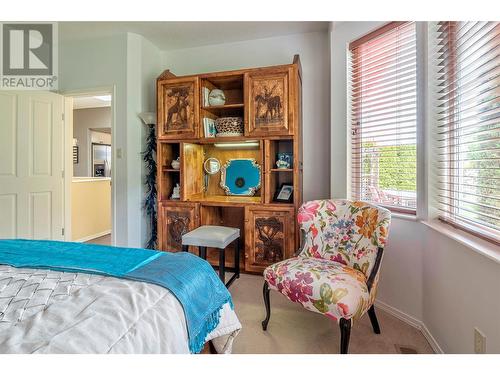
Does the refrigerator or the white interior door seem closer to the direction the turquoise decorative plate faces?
the white interior door

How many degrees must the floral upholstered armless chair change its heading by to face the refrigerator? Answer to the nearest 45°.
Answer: approximately 90° to its right

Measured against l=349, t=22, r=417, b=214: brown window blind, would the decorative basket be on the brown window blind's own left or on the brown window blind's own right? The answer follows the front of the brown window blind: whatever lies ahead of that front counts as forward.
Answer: on the brown window blind's own right

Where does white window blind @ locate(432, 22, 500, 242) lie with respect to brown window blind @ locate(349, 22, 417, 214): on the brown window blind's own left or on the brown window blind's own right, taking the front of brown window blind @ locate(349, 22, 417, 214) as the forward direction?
on the brown window blind's own left

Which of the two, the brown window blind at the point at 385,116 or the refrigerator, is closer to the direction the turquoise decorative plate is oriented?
the brown window blind
